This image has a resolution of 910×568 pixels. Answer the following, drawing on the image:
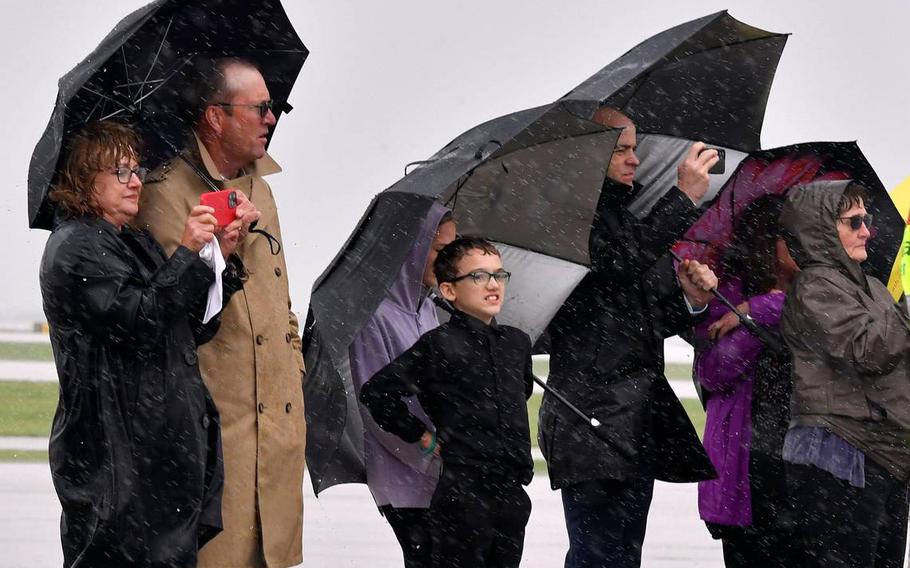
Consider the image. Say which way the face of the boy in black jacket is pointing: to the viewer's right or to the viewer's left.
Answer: to the viewer's right

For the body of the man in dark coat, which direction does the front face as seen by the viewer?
to the viewer's right

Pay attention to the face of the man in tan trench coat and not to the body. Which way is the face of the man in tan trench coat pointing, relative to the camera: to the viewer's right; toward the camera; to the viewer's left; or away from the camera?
to the viewer's right

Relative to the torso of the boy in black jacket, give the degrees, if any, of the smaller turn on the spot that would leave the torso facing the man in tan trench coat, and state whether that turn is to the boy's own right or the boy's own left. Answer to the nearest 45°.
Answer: approximately 135° to the boy's own right

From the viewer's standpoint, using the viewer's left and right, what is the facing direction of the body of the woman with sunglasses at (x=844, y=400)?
facing to the right of the viewer

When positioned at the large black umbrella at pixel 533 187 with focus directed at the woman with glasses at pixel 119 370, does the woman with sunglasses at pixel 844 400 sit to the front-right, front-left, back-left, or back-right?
back-left

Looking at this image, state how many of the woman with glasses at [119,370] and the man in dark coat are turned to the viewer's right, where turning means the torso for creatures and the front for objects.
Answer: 2

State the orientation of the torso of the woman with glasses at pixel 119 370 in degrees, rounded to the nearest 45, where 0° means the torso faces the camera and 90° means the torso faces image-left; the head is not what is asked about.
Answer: approximately 270°
